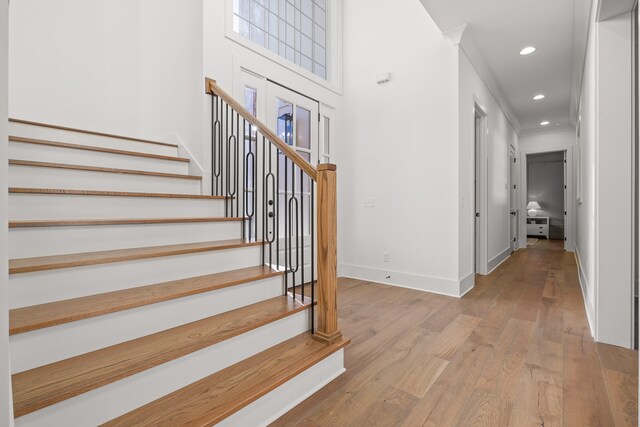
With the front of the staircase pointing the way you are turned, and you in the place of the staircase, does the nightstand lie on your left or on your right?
on your left

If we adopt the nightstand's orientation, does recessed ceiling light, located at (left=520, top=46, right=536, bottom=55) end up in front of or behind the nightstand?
in front

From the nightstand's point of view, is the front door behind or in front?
in front

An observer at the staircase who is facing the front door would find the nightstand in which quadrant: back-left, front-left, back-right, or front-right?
front-right

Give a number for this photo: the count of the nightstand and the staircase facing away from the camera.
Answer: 0

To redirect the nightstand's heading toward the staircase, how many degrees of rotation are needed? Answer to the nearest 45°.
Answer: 0° — it already faces it

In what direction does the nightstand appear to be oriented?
toward the camera

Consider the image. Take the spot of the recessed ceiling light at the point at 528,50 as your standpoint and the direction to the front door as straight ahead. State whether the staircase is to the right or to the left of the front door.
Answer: left

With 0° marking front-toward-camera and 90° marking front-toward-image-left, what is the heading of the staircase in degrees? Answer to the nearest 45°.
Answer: approximately 315°
